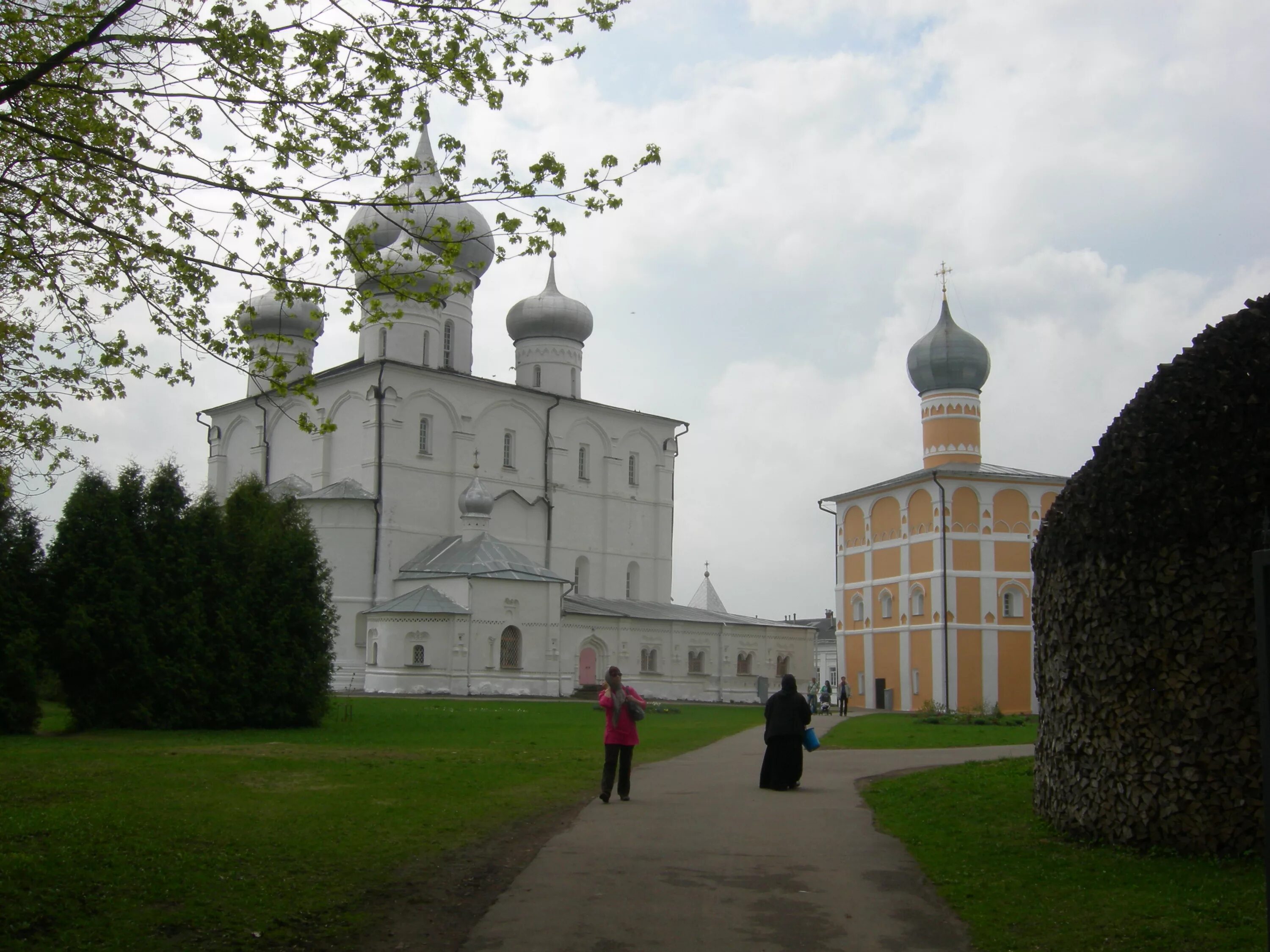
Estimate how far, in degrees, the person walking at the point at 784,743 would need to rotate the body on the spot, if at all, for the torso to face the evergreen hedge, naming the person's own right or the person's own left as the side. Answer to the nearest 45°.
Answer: approximately 45° to the person's own left

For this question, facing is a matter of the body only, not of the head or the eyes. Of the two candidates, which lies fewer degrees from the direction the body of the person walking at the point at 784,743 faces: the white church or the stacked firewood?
the white church

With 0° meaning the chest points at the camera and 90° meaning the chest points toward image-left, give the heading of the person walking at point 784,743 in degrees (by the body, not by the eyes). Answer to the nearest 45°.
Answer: approximately 180°

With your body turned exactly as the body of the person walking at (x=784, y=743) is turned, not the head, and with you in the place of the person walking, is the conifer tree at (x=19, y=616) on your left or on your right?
on your left

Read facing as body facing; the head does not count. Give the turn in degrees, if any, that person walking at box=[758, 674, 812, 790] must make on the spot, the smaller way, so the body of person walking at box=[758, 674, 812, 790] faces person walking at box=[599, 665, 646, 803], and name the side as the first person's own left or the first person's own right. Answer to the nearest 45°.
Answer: approximately 135° to the first person's own left

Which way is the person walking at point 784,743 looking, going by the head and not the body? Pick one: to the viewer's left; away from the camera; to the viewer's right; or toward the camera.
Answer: away from the camera

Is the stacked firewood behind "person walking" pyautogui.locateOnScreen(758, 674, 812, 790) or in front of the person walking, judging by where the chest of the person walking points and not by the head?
behind
